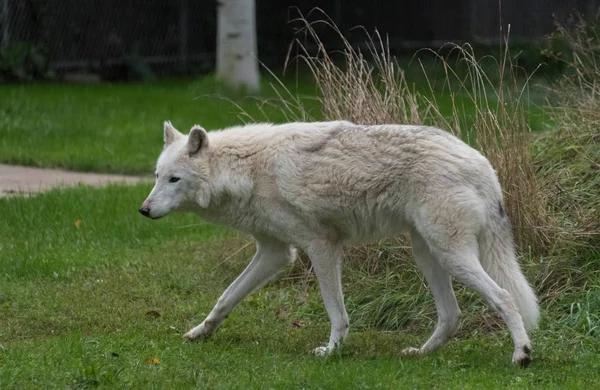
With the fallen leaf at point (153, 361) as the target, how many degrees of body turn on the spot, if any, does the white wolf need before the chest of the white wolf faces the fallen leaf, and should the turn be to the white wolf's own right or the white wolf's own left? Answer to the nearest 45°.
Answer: approximately 45° to the white wolf's own left

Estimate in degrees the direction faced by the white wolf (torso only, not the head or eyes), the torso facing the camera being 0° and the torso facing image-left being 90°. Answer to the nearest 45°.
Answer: approximately 90°

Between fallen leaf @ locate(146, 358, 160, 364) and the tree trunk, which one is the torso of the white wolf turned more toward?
the fallen leaf

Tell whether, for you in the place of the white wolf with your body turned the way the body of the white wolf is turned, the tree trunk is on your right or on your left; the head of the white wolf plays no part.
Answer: on your right

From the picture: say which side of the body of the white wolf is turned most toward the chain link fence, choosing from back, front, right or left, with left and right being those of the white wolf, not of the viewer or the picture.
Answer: right

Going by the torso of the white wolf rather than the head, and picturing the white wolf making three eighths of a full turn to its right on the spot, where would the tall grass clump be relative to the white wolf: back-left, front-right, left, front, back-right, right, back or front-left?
front
